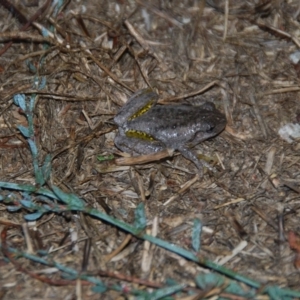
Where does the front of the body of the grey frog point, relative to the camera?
to the viewer's right
